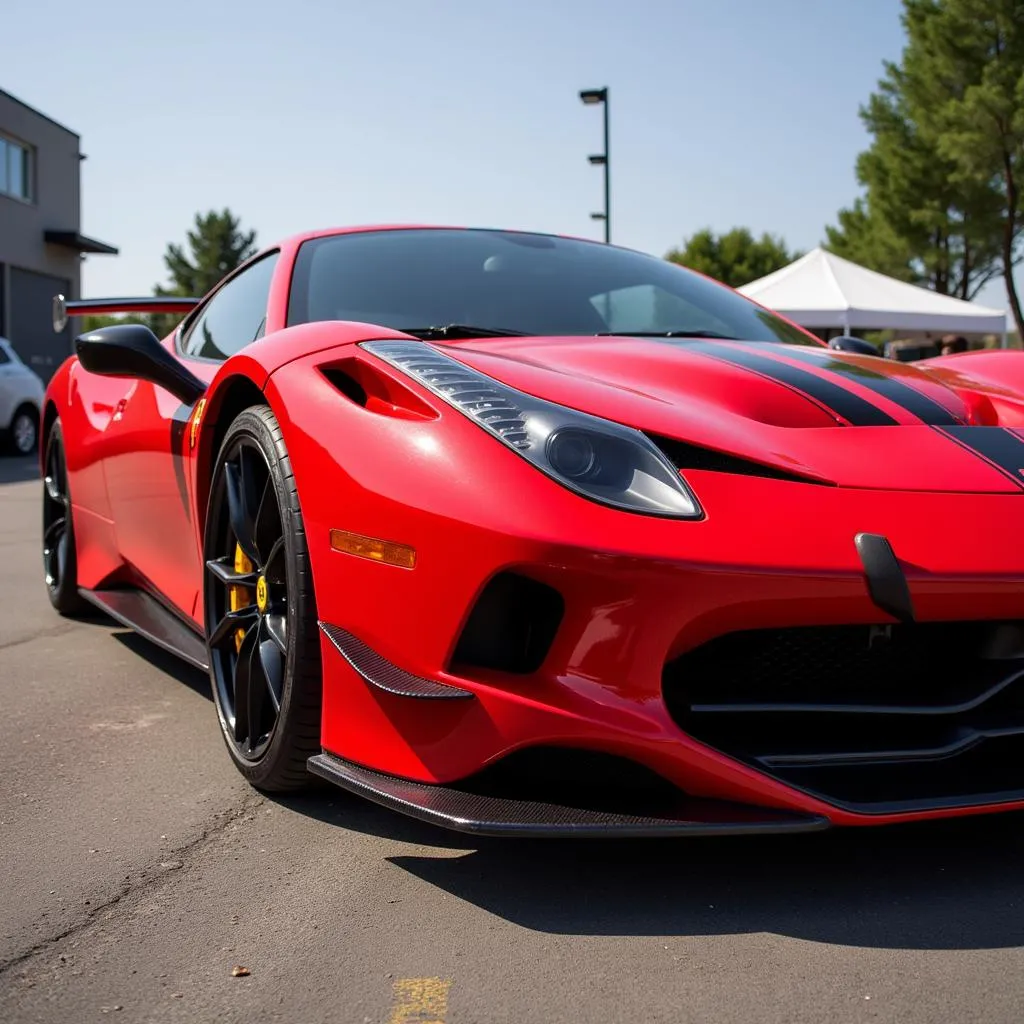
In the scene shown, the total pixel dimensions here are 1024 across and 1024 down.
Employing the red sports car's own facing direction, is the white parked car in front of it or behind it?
behind

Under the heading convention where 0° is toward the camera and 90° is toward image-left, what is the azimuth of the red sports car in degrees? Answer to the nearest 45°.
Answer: approximately 315°

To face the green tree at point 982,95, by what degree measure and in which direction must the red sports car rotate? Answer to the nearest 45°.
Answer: approximately 135° to its left

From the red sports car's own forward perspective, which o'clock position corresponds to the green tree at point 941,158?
The green tree is roughly at 8 o'clock from the red sports car.

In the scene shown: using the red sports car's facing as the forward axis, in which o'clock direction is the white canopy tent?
The white canopy tent is roughly at 8 o'clock from the red sports car.

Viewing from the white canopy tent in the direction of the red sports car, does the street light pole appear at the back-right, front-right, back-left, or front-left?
back-right

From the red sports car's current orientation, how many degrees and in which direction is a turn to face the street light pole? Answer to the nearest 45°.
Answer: approximately 135° to its left
